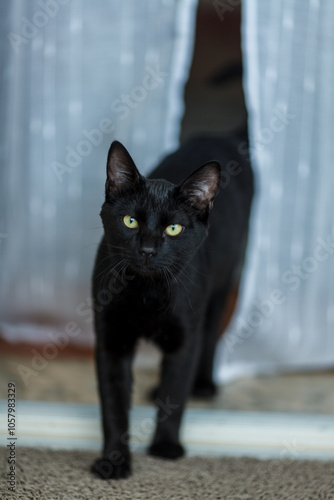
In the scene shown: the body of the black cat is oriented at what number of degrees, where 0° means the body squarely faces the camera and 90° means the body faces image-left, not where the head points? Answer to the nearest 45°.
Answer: approximately 45°
